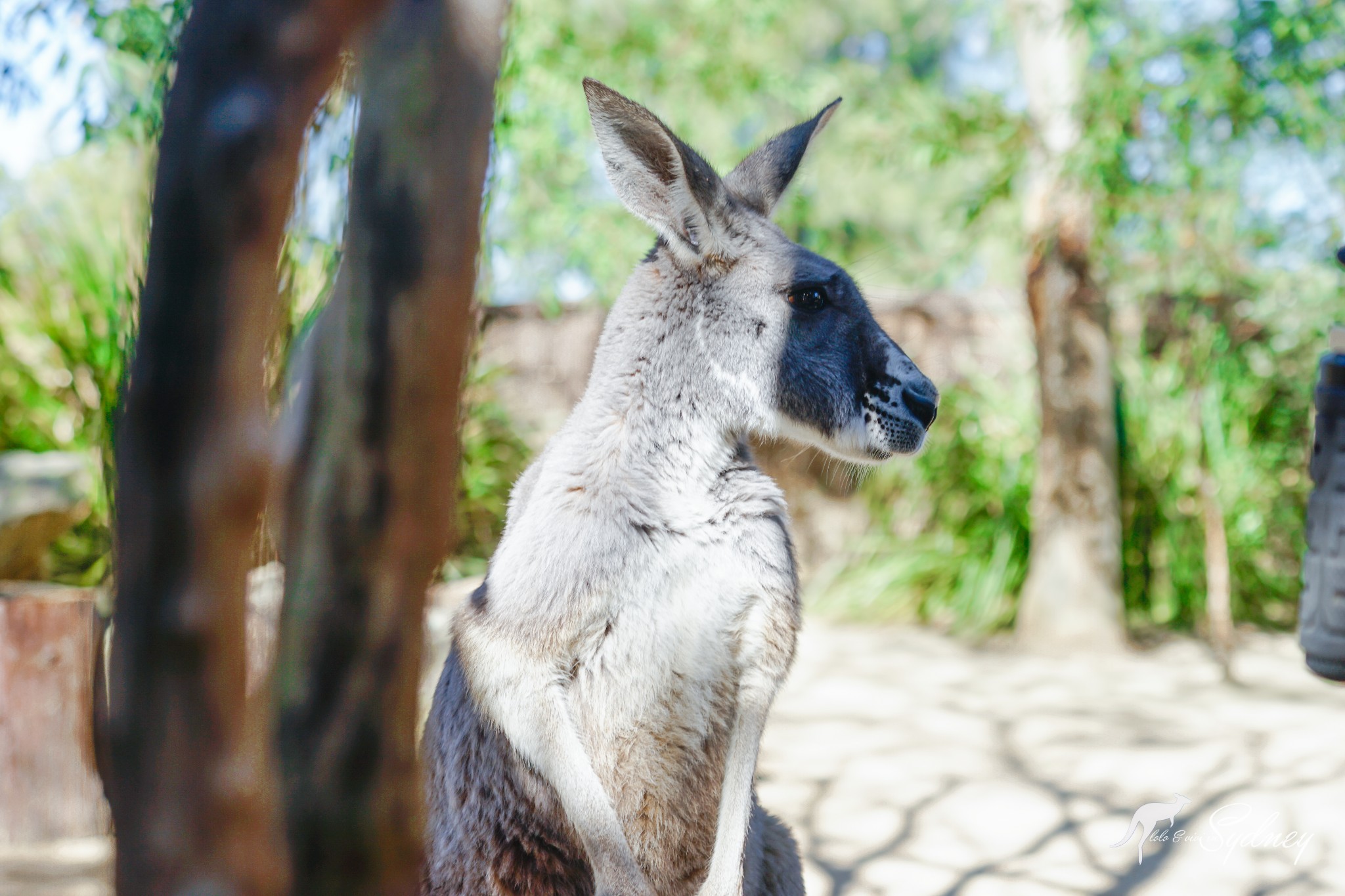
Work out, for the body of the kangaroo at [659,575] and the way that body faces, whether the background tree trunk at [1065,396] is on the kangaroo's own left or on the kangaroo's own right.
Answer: on the kangaroo's own left

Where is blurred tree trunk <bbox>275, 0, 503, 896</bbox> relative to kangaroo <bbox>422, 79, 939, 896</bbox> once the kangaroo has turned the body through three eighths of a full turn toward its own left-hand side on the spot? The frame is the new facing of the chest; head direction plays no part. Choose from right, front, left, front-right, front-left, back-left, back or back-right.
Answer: back

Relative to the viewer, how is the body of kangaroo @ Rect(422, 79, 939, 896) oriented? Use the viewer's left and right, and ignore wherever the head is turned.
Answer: facing the viewer and to the right of the viewer

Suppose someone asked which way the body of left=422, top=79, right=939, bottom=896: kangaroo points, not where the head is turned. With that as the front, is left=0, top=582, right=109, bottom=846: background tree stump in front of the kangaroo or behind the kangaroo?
behind

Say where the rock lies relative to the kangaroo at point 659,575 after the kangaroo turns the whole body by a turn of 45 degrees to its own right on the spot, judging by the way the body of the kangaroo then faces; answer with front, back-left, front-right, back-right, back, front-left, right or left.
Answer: back-right

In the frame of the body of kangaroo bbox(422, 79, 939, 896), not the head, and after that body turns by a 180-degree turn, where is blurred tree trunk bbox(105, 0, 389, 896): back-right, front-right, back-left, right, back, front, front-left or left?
back-left
